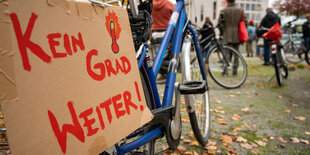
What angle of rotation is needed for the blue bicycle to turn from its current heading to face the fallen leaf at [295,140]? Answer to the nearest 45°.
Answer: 0° — it already faces it

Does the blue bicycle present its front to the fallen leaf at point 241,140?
yes
